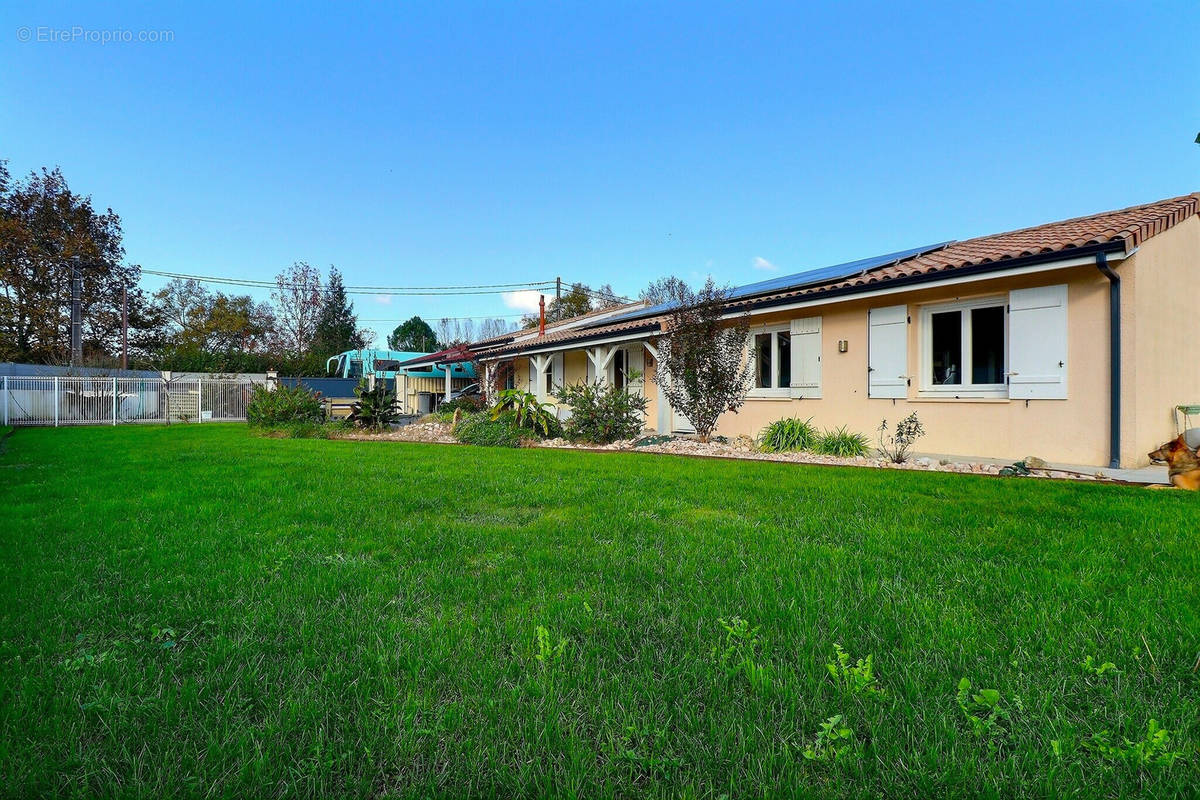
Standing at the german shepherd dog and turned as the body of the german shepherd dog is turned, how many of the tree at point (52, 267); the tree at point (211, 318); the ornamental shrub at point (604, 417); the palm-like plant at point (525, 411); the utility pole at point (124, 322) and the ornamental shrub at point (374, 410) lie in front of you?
6

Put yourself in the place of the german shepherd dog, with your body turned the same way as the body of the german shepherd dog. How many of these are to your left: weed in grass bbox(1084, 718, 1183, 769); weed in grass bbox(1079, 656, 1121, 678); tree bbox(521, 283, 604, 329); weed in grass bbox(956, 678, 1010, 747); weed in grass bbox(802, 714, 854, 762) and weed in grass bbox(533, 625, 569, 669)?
5

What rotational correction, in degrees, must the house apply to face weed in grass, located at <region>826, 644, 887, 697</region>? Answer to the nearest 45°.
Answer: approximately 45° to its left

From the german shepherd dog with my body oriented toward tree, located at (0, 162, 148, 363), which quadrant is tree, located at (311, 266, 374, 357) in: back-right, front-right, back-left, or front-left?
front-right

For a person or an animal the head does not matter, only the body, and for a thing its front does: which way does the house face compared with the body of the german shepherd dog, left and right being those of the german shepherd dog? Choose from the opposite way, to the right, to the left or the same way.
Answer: to the left

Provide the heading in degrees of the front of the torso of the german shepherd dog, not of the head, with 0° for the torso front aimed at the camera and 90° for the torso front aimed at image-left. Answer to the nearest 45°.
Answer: approximately 90°

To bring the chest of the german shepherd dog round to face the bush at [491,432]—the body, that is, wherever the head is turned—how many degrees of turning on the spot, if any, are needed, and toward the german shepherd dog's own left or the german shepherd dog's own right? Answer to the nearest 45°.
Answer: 0° — it already faces it

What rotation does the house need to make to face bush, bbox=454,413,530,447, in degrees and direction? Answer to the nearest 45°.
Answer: approximately 45° to its right

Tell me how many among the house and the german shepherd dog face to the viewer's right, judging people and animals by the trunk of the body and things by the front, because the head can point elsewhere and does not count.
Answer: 0

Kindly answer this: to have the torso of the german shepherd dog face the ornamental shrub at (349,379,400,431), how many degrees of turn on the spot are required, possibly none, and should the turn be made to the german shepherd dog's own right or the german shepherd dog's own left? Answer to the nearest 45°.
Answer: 0° — it already faces it

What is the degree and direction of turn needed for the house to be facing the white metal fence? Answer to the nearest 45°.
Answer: approximately 45° to its right

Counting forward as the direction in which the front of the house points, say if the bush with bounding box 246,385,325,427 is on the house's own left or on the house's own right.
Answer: on the house's own right

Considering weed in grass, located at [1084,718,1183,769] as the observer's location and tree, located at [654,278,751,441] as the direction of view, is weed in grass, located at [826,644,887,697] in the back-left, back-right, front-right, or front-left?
front-left

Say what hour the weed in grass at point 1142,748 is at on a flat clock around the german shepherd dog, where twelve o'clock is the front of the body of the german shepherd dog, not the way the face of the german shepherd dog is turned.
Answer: The weed in grass is roughly at 9 o'clock from the german shepherd dog.

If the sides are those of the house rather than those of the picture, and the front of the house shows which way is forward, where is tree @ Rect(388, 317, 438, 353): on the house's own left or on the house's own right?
on the house's own right
